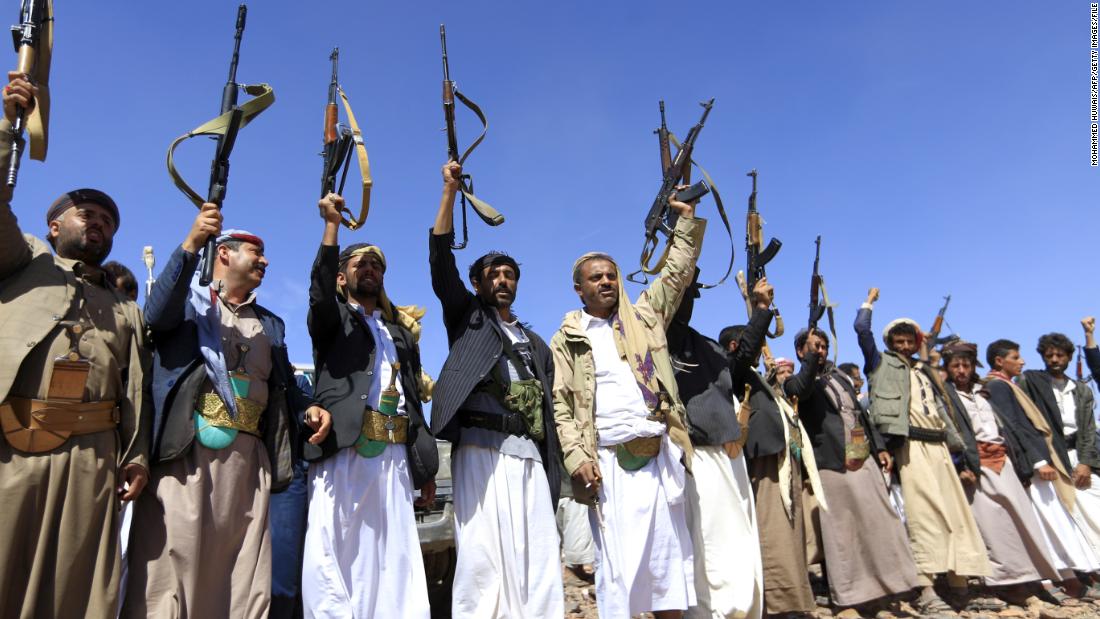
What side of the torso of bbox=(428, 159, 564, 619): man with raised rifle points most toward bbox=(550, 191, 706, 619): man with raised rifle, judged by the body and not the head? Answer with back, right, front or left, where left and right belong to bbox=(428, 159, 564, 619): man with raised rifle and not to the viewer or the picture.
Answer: left

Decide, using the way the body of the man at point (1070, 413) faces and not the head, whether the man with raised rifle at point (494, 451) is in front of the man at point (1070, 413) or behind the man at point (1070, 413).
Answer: in front

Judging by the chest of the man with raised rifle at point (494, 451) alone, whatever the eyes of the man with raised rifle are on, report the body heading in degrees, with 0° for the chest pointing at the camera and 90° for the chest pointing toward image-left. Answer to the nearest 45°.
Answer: approximately 315°

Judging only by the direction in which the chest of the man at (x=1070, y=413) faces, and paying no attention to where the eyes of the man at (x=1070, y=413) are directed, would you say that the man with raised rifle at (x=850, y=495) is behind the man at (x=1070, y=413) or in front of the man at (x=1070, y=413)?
in front

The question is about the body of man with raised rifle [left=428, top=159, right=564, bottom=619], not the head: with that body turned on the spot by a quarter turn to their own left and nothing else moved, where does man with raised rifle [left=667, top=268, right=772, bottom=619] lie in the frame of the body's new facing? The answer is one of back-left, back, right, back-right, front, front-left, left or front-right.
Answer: front

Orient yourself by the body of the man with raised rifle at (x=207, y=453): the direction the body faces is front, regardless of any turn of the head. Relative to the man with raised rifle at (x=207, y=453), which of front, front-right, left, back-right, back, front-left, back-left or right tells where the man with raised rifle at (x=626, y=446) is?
front-left

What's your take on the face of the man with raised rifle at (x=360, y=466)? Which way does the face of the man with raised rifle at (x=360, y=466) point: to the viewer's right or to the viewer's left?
to the viewer's right

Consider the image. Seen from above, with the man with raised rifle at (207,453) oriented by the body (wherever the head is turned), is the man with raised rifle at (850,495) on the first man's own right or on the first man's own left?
on the first man's own left

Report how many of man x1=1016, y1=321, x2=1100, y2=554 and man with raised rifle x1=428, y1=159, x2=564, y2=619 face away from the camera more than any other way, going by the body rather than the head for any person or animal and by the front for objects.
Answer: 0

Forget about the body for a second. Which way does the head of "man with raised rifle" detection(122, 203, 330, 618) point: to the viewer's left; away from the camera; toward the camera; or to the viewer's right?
to the viewer's right

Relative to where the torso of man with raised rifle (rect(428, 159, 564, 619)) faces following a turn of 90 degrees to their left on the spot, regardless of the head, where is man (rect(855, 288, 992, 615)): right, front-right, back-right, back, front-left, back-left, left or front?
front

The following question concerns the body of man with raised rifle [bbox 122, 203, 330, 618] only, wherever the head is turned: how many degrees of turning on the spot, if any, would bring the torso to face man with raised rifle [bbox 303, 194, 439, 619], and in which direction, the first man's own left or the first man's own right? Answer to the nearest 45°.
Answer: approximately 45° to the first man's own left
